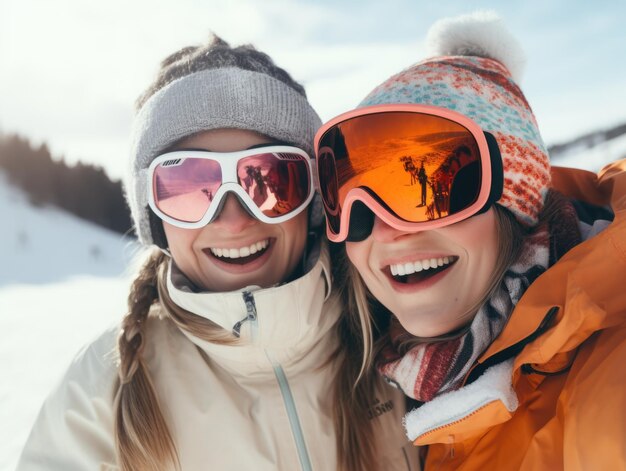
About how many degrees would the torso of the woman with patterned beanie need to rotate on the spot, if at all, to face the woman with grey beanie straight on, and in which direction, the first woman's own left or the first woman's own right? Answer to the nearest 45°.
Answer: approximately 45° to the first woman's own right

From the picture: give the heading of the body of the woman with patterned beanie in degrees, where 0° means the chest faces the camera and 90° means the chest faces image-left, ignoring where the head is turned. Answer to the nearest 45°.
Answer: approximately 45°
